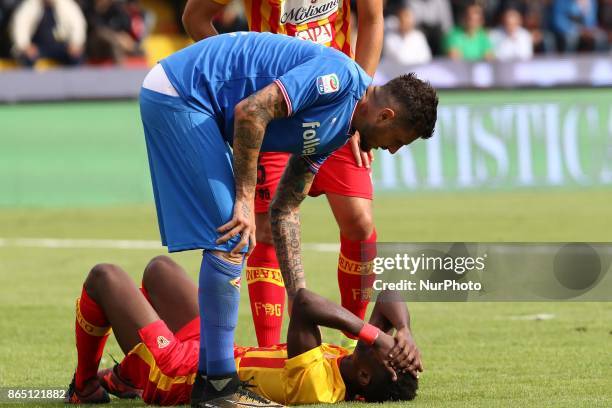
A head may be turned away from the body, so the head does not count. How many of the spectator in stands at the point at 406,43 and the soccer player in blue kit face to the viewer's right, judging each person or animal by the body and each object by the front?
1

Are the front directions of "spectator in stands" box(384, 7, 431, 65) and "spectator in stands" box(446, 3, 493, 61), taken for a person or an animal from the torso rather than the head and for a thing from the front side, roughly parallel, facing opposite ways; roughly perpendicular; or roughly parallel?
roughly parallel

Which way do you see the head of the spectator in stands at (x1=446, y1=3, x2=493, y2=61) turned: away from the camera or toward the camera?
toward the camera

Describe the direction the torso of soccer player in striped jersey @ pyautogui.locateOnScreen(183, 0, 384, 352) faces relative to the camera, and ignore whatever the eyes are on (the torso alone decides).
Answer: toward the camera

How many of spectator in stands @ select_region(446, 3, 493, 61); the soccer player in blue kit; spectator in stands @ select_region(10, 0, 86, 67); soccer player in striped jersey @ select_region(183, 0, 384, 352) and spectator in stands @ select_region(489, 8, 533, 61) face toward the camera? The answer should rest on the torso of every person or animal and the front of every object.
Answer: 4

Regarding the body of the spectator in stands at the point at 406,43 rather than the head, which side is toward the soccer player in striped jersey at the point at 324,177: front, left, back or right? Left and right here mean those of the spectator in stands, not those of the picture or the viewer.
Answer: front

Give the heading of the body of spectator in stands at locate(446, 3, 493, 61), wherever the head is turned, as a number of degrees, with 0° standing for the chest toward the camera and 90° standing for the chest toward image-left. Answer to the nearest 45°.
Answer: approximately 0°

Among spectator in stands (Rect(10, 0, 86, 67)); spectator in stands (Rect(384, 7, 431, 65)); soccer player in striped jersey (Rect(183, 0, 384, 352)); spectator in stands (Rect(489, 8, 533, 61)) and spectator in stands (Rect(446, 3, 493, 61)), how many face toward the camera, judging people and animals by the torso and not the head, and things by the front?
5

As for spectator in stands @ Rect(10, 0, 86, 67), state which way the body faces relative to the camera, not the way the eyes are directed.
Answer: toward the camera

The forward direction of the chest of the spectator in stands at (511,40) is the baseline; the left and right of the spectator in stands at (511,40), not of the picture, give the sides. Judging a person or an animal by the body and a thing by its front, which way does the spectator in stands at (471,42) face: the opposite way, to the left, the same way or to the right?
the same way

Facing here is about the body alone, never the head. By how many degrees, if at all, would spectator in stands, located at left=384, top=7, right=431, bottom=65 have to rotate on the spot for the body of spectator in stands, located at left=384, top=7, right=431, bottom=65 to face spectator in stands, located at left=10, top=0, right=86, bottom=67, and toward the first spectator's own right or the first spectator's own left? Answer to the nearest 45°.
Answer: approximately 90° to the first spectator's own right

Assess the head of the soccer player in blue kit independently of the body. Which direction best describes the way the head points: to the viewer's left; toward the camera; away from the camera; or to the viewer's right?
to the viewer's right

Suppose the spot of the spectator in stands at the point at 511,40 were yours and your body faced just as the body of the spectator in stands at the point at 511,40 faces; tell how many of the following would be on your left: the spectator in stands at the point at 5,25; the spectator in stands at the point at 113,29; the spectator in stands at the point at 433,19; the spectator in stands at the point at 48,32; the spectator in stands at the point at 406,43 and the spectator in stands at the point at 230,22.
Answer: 0

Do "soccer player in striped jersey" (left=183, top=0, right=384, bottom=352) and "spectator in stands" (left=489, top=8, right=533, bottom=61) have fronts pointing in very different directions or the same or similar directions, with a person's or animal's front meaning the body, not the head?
same or similar directions

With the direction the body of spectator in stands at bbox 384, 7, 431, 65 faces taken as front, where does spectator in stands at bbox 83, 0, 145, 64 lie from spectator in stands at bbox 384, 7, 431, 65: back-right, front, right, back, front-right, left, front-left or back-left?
right

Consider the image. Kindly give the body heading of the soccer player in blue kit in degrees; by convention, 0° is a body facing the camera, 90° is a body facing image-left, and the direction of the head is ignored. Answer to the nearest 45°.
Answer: approximately 270°

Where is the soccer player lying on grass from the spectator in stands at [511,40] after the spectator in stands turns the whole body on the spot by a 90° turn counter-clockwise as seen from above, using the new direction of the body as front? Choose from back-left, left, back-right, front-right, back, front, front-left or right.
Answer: right

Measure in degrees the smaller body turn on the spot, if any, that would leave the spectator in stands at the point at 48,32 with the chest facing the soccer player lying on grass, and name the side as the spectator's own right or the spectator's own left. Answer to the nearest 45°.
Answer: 0° — they already face them

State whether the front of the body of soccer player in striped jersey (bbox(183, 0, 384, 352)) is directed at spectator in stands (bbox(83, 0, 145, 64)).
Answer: no

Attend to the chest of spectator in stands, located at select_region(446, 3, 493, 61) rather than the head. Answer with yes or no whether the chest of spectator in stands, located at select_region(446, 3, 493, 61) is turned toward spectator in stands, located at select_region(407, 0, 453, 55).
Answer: no
